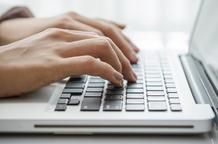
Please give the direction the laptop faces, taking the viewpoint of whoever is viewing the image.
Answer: facing to the left of the viewer
